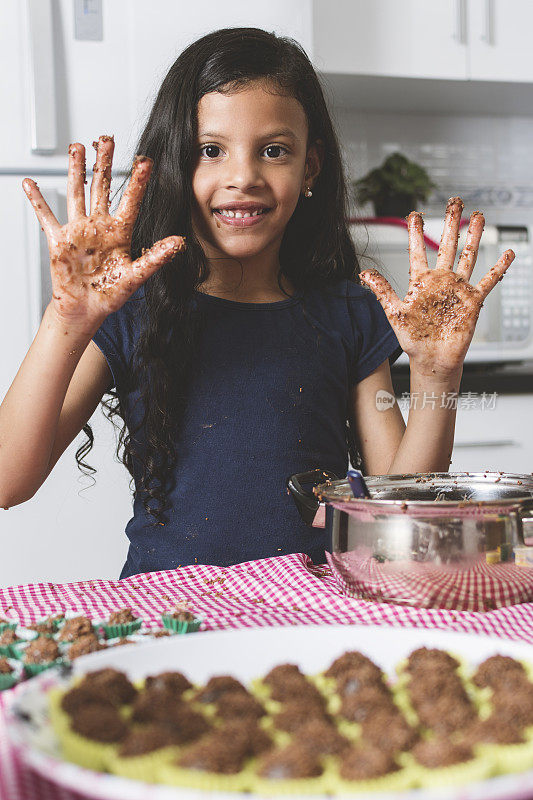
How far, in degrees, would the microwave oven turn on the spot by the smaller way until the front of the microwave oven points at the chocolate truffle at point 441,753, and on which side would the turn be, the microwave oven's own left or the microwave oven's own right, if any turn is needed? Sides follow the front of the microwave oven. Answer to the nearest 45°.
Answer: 0° — it already faces it

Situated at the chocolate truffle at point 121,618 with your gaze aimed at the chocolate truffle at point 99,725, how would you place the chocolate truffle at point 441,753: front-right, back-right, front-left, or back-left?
front-left

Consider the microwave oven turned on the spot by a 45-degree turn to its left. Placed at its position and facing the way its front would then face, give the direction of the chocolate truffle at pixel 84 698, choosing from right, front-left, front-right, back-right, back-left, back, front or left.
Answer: front-right

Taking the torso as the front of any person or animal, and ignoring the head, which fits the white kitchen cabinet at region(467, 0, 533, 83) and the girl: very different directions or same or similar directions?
same or similar directions

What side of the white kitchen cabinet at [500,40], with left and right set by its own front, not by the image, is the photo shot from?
front

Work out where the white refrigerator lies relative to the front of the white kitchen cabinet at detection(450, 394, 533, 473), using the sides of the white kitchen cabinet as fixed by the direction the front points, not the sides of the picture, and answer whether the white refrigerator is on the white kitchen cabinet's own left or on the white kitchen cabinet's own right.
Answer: on the white kitchen cabinet's own right

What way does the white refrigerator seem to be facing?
toward the camera

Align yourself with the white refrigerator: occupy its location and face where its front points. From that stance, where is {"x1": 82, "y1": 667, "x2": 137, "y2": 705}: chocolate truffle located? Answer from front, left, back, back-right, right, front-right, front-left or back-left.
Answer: front

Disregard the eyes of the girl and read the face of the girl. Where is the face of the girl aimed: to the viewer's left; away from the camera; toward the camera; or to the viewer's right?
toward the camera

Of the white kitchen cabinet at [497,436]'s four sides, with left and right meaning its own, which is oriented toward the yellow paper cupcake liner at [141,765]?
front

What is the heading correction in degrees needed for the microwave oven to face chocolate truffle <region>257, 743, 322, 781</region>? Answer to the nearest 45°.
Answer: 0° — it already faces it

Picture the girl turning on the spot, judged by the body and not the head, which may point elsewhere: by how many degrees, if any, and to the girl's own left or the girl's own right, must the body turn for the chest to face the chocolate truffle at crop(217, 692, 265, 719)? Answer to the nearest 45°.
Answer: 0° — they already face it

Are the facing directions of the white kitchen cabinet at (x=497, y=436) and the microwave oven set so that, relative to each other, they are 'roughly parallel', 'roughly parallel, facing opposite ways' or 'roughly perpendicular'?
roughly parallel

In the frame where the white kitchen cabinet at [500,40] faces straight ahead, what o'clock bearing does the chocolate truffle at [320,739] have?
The chocolate truffle is roughly at 12 o'clock from the white kitchen cabinet.

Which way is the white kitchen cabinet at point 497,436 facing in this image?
toward the camera
